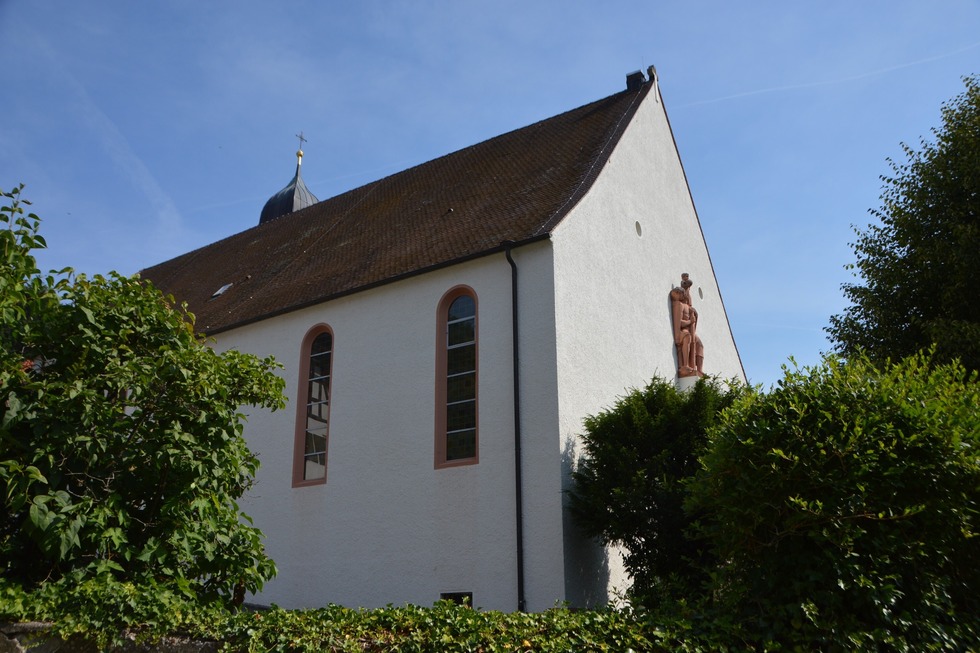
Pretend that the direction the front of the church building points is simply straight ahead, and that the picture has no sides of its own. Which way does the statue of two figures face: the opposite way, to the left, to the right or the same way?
the same way

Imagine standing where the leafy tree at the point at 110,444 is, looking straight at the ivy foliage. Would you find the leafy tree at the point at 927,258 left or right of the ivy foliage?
left

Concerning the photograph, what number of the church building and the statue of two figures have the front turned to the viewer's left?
0

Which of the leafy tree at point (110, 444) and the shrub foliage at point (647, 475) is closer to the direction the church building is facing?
the shrub foliage

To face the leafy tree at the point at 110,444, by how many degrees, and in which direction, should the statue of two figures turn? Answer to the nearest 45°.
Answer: approximately 90° to its right

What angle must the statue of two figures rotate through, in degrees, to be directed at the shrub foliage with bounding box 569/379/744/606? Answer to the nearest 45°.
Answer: approximately 45° to its right

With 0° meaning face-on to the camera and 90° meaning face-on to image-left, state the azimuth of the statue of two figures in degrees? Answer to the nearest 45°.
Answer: approximately 315°

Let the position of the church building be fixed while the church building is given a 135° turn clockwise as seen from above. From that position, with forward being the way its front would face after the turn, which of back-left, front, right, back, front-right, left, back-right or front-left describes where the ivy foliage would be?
left

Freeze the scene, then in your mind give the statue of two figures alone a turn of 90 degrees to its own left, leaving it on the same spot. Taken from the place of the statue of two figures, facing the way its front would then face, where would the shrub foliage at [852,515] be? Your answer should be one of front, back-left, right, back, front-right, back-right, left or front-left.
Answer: back-right

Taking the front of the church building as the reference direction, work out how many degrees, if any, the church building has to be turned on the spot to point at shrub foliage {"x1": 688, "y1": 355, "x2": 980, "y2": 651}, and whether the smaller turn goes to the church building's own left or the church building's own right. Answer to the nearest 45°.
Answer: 0° — it already faces it

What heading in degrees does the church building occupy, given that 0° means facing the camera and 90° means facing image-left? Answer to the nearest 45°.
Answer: approximately 315°

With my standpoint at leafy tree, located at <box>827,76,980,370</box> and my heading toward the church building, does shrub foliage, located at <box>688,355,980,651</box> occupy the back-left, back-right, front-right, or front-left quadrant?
front-left
